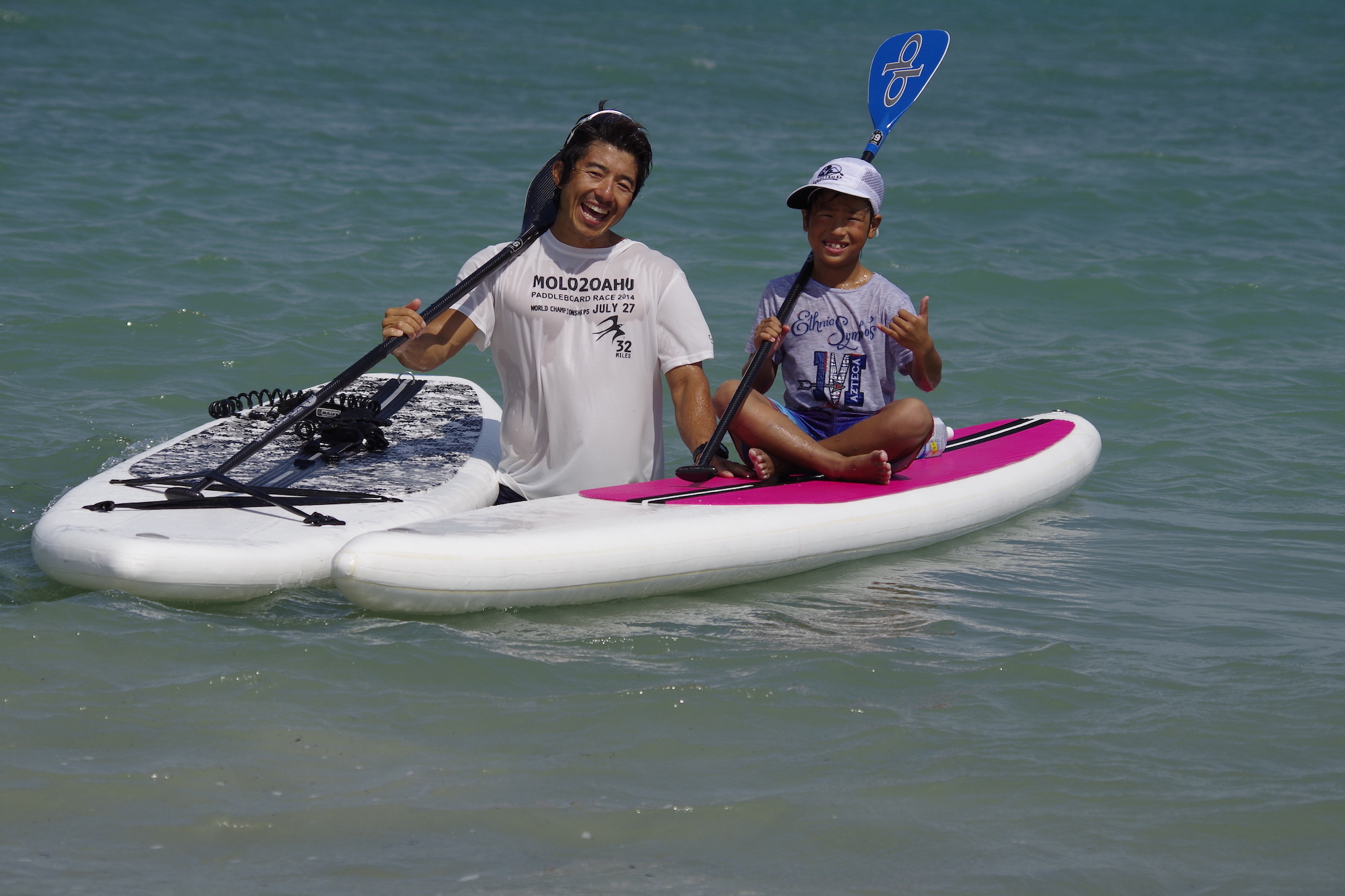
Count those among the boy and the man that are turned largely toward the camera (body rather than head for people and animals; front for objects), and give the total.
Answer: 2

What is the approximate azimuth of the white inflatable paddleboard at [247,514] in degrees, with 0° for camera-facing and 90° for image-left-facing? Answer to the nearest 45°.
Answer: approximately 45°

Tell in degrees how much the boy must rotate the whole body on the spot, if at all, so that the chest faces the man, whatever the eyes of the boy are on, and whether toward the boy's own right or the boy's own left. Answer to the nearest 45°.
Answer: approximately 45° to the boy's own right

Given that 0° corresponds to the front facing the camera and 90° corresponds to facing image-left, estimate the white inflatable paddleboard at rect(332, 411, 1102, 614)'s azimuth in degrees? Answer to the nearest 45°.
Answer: approximately 45°

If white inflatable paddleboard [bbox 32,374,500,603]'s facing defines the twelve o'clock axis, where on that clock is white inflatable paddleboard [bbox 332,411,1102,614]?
white inflatable paddleboard [bbox 332,411,1102,614] is roughly at 8 o'clock from white inflatable paddleboard [bbox 32,374,500,603].

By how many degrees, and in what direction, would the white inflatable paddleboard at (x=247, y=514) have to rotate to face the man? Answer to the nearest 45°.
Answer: approximately 135° to its left
